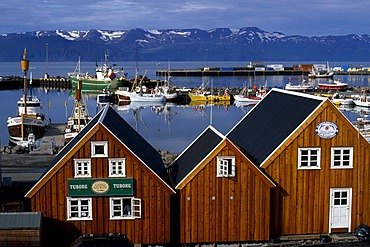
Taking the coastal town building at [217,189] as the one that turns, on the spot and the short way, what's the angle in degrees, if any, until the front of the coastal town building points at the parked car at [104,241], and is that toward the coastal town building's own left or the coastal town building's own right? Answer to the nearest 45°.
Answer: approximately 45° to the coastal town building's own right

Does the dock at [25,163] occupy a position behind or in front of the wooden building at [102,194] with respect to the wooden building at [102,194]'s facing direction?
behind

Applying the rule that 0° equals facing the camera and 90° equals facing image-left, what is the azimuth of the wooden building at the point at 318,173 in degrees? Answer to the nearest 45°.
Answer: approximately 0°

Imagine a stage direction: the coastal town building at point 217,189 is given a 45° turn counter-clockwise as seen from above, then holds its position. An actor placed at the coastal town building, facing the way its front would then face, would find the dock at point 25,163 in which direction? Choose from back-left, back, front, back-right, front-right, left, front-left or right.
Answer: back

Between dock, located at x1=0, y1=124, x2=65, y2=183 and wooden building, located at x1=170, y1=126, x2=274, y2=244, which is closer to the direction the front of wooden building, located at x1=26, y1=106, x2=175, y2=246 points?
the wooden building

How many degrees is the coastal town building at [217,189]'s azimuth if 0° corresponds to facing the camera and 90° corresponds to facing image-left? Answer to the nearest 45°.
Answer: approximately 0°

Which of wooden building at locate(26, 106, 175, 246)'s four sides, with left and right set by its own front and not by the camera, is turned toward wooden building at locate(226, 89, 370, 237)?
left

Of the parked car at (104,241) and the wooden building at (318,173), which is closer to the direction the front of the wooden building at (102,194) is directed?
the parked car

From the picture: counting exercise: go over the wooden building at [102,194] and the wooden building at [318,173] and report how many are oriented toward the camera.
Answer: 2
